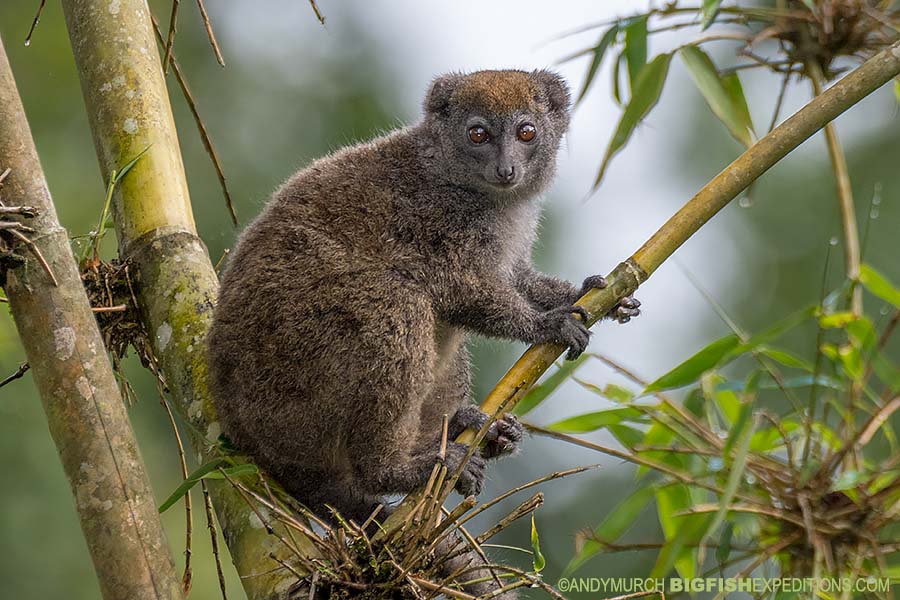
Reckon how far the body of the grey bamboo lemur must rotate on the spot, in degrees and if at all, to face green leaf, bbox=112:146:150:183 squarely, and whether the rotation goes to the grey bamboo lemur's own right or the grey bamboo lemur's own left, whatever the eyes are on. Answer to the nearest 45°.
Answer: approximately 180°

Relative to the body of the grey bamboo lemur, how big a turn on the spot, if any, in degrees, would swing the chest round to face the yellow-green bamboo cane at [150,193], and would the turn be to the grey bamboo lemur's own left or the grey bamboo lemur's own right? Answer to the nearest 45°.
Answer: approximately 180°

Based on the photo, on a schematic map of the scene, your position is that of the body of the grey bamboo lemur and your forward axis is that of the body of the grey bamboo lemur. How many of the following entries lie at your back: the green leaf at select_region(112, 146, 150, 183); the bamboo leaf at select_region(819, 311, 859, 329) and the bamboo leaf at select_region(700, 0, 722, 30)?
1

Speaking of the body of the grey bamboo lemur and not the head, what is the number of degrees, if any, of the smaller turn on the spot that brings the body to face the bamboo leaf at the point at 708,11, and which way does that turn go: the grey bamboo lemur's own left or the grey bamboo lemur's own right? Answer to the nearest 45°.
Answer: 0° — it already faces it

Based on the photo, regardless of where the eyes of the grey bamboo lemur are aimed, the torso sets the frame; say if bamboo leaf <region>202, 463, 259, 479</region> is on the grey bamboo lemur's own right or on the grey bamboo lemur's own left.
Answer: on the grey bamboo lemur's own right

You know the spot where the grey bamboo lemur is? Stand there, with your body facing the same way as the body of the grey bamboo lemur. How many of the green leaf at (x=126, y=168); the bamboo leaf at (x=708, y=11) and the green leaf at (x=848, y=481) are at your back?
1

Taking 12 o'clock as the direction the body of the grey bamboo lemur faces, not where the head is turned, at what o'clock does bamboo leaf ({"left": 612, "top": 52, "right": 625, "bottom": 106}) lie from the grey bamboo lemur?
The bamboo leaf is roughly at 11 o'clock from the grey bamboo lemur.

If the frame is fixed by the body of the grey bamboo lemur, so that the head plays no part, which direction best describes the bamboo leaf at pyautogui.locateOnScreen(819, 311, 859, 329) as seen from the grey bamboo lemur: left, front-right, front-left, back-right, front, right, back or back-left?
front

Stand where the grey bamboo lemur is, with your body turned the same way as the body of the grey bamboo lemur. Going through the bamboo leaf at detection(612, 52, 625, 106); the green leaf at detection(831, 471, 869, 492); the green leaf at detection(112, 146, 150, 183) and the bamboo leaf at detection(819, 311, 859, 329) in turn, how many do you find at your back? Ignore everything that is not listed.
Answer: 1

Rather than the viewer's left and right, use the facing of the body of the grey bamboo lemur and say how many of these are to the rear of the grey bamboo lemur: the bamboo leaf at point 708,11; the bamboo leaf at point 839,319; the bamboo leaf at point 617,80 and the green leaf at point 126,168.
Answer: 1

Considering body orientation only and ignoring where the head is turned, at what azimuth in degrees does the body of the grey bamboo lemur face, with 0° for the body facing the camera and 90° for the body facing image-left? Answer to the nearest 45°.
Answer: approximately 270°

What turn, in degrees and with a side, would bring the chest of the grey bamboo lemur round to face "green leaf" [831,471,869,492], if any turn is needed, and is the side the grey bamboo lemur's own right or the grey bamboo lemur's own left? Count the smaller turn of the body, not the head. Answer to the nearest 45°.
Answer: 0° — it already faces it
